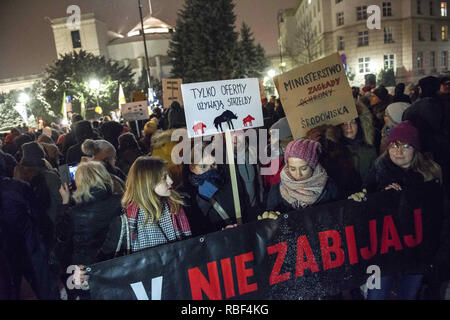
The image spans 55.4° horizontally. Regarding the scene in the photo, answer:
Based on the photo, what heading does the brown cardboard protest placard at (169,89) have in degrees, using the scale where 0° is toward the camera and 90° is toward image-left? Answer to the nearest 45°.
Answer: approximately 0°

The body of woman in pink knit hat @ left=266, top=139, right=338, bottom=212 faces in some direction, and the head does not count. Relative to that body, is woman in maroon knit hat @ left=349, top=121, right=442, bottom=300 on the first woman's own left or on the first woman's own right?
on the first woman's own left

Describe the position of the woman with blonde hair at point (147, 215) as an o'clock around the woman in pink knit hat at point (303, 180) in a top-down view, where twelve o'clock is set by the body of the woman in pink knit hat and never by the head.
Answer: The woman with blonde hair is roughly at 2 o'clock from the woman in pink knit hat.

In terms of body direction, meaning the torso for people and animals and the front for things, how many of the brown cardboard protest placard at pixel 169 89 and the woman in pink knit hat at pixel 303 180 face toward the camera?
2

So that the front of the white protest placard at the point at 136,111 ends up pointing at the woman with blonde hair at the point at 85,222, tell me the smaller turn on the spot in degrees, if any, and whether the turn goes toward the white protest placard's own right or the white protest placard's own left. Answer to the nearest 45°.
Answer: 0° — it already faces them

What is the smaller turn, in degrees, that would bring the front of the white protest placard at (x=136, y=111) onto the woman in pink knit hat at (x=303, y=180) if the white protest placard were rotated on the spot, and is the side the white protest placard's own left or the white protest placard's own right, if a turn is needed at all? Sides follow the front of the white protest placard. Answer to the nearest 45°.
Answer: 0° — it already faces them

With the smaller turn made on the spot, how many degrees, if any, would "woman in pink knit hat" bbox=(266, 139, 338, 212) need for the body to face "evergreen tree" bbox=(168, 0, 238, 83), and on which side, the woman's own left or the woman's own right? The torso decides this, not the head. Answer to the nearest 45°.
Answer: approximately 180°

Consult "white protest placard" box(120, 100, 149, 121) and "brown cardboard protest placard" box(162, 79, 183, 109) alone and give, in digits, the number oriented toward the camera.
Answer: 2

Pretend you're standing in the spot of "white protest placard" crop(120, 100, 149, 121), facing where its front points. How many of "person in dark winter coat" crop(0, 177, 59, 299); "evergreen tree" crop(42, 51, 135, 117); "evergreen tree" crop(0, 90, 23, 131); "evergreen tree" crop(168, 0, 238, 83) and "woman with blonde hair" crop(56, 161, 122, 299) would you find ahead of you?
2

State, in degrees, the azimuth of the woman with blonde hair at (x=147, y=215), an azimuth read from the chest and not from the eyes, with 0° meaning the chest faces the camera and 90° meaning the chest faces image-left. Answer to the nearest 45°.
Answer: approximately 315°
